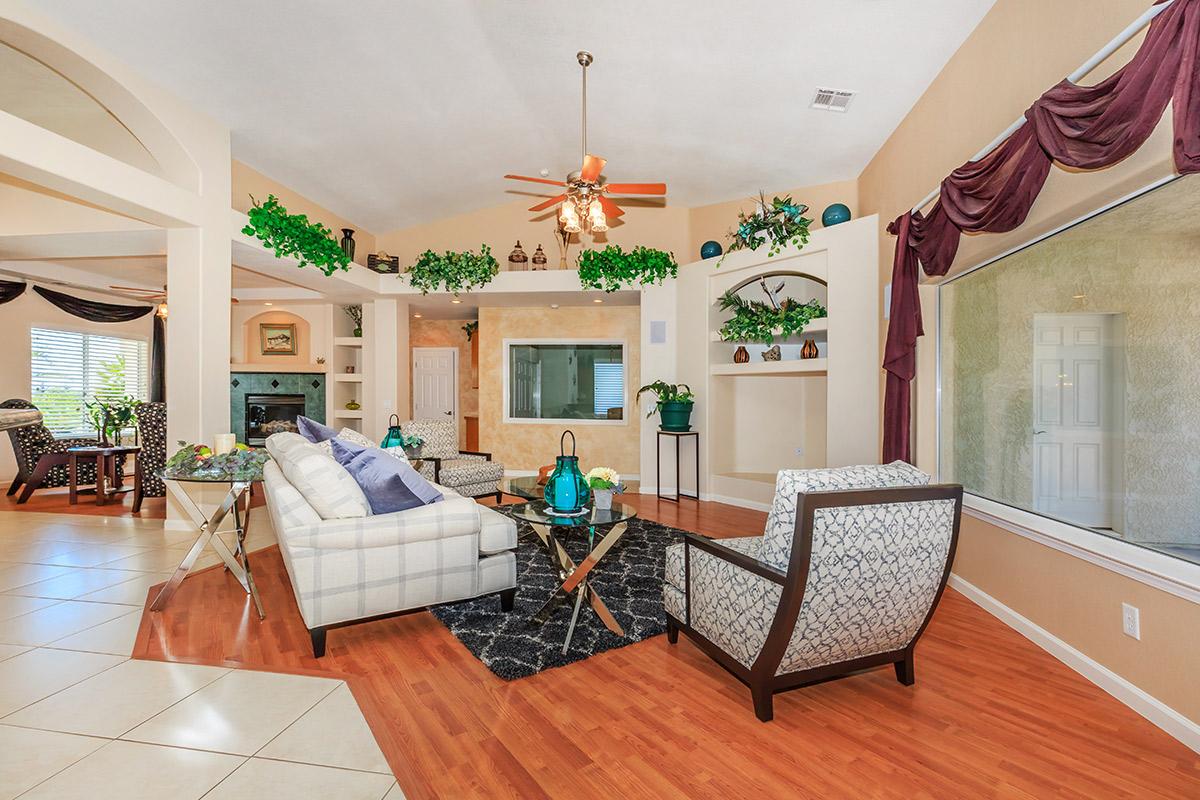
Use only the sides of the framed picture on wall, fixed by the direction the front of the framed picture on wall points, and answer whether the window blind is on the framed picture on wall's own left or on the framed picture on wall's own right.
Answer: on the framed picture on wall's own right

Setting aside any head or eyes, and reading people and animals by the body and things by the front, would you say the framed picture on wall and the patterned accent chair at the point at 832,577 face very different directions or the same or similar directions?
very different directions

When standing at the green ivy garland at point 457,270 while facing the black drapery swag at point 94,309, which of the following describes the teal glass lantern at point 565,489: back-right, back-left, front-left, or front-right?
back-left

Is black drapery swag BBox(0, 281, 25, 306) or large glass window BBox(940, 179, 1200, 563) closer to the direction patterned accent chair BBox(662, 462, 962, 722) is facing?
the black drapery swag

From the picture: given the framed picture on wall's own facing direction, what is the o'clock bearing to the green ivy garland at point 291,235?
The green ivy garland is roughly at 12 o'clock from the framed picture on wall.

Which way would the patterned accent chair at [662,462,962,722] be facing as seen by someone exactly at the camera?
facing away from the viewer and to the left of the viewer

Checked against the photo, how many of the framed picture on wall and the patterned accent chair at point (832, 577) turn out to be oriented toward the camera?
1

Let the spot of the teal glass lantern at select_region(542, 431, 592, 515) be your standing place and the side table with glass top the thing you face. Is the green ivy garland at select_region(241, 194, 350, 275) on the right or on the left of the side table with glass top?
right
